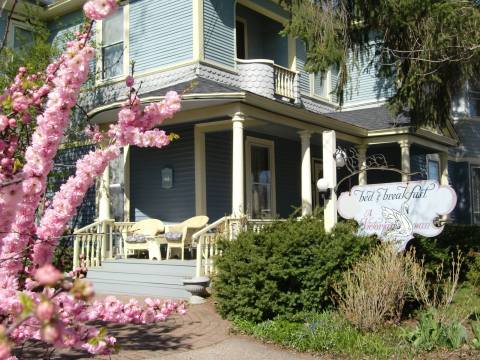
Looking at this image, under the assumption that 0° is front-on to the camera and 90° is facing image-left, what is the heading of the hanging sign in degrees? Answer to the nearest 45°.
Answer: approximately 0°

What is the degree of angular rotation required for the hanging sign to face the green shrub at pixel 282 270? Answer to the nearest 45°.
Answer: approximately 45° to its right

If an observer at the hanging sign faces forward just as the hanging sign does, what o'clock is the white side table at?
The white side table is roughly at 4 o'clock from the hanging sign.

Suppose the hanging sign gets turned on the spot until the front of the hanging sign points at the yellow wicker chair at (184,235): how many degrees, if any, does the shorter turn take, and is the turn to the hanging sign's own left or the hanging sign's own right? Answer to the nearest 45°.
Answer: approximately 135° to the hanging sign's own right

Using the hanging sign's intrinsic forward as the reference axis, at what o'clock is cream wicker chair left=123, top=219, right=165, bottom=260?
The cream wicker chair is roughly at 4 o'clock from the hanging sign.

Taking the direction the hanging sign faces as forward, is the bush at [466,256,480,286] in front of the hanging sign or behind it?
behind

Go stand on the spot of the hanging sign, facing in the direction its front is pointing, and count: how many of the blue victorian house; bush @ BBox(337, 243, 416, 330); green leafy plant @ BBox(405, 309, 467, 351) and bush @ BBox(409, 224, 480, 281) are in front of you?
2

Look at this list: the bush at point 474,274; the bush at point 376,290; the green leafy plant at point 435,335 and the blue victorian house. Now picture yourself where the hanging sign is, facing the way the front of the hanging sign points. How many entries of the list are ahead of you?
2

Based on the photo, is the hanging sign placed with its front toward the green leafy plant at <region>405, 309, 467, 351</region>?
yes

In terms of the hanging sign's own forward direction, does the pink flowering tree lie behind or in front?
in front
